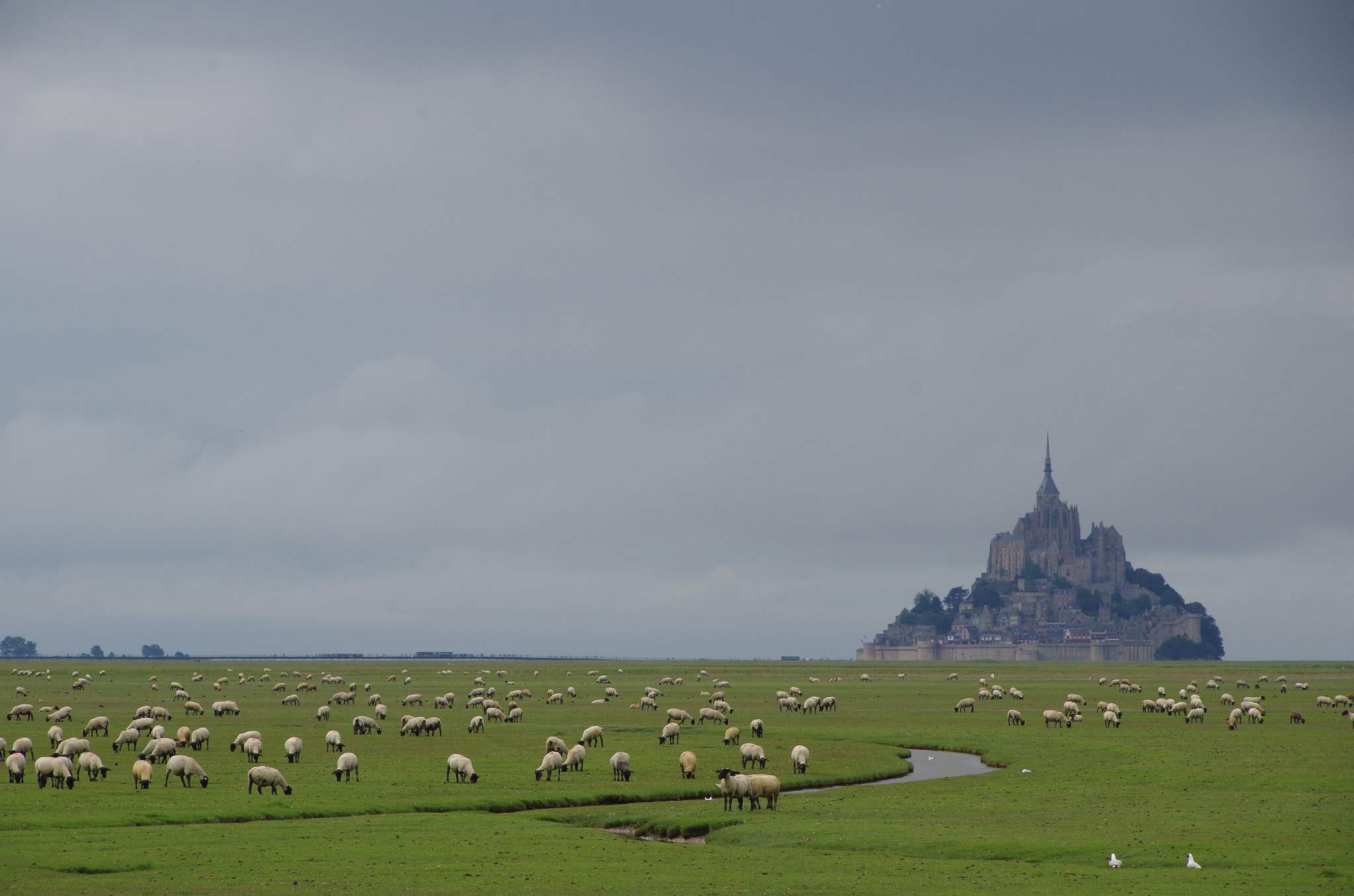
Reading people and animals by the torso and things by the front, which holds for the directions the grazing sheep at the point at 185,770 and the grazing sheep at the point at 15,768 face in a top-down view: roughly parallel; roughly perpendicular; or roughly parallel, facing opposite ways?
roughly perpendicular

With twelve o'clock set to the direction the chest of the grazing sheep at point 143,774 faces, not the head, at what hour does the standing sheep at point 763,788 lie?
the standing sheep at point 763,788 is roughly at 10 o'clock from the grazing sheep at point 143,774.

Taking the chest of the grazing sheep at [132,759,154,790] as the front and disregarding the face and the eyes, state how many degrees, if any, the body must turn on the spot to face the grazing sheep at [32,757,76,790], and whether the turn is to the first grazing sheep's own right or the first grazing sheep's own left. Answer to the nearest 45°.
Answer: approximately 90° to the first grazing sheep's own right

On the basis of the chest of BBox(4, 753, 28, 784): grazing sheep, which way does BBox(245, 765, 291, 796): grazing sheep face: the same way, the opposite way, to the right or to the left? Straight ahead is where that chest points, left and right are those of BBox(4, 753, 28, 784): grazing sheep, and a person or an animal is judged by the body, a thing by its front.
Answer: to the left

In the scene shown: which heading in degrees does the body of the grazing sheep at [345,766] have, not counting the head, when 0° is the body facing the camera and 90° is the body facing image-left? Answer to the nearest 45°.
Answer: approximately 45°

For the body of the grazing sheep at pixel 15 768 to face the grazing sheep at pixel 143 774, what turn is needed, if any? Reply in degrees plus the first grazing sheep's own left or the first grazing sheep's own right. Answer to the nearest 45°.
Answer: approximately 45° to the first grazing sheep's own left

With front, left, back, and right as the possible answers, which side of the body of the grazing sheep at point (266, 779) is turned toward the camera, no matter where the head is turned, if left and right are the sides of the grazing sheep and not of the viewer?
right

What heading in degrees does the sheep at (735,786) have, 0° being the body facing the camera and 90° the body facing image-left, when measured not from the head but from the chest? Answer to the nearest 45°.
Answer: approximately 45°

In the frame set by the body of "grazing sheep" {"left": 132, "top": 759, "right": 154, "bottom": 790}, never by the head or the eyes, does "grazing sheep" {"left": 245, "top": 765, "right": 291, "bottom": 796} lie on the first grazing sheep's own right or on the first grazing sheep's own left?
on the first grazing sheep's own left
